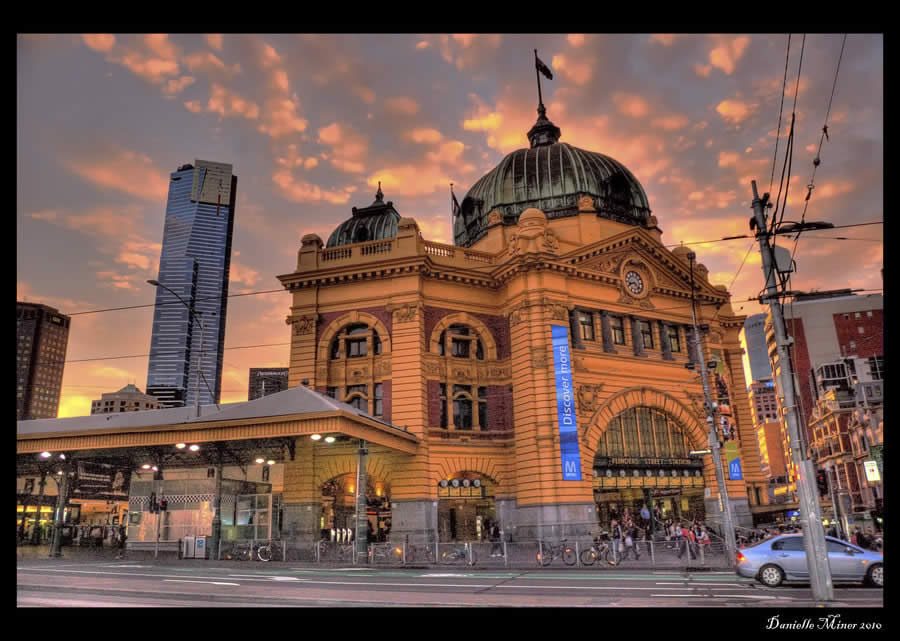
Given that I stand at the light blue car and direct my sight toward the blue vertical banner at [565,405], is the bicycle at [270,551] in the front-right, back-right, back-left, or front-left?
front-left

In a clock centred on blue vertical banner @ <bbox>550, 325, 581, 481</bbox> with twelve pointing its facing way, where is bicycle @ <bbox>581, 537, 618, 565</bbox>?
The bicycle is roughly at 12 o'clock from the blue vertical banner.

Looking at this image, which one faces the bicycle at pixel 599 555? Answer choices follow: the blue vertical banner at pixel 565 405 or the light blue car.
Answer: the blue vertical banner

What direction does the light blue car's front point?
to the viewer's right

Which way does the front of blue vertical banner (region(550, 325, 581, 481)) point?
toward the camera

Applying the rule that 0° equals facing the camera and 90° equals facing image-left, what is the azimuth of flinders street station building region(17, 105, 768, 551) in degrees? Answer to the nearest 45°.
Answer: approximately 315°

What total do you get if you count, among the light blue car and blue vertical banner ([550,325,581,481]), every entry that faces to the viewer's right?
1

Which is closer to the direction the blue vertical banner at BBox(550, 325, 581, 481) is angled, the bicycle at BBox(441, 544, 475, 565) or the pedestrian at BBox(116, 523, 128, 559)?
the bicycle

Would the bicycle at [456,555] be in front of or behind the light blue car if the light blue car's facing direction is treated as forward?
behind
